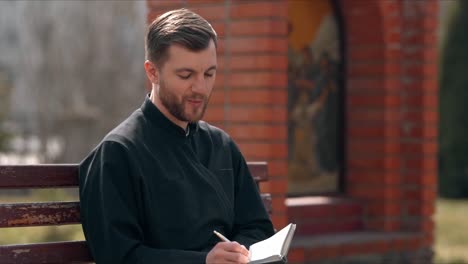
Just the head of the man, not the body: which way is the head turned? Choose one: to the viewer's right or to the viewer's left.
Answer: to the viewer's right

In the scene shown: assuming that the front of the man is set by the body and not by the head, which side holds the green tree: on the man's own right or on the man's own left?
on the man's own left

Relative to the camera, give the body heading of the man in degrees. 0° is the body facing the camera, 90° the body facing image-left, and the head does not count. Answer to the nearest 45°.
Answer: approximately 315°

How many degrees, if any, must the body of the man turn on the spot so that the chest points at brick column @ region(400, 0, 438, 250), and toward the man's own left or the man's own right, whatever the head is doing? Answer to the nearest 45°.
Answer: approximately 90° to the man's own left

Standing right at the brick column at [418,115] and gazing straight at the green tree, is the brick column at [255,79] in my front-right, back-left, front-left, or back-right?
back-left

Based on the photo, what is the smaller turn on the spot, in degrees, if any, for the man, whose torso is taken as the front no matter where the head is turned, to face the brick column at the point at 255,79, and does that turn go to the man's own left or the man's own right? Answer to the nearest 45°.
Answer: approximately 135° to the man's own left
